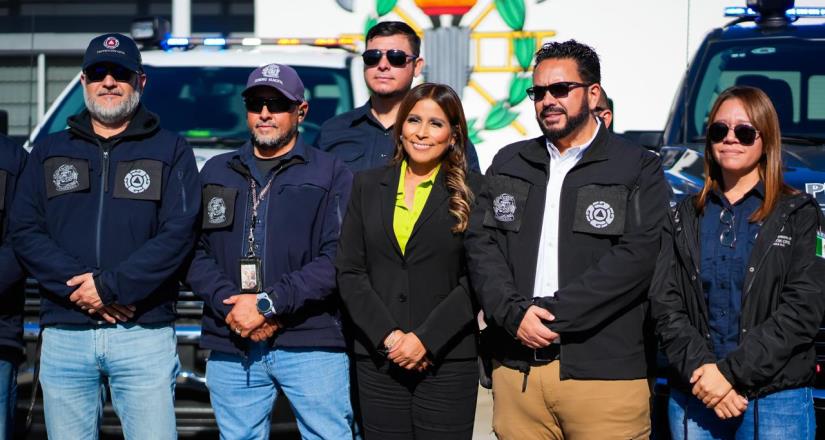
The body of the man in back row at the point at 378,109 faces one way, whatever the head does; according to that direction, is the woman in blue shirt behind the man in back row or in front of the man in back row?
in front

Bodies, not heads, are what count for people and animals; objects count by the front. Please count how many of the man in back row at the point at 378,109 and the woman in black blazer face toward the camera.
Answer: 2

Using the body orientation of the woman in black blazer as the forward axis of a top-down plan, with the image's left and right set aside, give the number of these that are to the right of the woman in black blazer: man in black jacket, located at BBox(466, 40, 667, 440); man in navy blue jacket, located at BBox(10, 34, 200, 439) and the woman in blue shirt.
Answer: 1

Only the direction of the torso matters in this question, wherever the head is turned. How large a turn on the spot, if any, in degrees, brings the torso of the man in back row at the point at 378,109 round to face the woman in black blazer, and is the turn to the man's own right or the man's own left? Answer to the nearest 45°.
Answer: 0° — they already face them

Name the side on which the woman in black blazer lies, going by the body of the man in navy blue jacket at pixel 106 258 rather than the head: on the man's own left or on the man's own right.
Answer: on the man's own left

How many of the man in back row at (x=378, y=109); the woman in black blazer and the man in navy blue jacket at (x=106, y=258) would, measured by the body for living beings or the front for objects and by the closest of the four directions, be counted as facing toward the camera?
3

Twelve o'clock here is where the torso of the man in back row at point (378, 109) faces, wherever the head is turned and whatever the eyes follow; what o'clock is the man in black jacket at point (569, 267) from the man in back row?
The man in black jacket is roughly at 11 o'clock from the man in back row.

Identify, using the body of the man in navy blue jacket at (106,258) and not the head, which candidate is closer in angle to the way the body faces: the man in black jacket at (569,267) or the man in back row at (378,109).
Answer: the man in black jacket

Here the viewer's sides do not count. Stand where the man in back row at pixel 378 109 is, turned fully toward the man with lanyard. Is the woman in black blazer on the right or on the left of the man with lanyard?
left

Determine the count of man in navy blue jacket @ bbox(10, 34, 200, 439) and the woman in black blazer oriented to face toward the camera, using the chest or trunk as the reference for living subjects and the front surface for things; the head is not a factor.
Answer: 2
